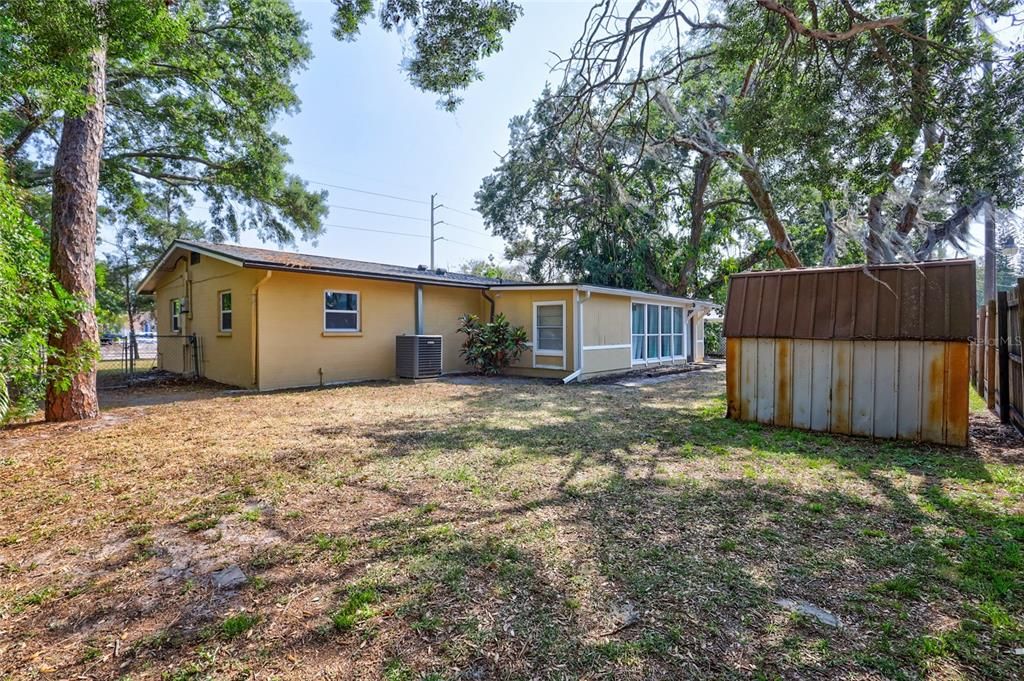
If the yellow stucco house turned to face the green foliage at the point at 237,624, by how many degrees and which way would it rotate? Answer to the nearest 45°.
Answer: approximately 135° to its left

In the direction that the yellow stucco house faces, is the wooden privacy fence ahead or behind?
behind

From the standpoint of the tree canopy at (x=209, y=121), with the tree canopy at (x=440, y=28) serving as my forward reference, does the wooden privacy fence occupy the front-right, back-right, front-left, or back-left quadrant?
front-left

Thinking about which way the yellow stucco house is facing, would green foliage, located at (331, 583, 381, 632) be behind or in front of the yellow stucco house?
behind

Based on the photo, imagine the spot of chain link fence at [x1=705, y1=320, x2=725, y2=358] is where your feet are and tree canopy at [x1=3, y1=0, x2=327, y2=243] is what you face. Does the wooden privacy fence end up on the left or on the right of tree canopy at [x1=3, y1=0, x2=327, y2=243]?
left

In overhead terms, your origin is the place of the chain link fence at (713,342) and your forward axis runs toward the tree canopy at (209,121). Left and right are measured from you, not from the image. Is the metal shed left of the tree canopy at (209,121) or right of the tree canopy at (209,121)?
left

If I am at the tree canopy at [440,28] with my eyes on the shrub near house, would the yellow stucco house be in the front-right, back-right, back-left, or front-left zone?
front-left

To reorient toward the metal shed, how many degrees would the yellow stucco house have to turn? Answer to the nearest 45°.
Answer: approximately 180°

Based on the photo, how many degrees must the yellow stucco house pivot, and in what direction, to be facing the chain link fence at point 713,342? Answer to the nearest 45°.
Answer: approximately 90° to its right

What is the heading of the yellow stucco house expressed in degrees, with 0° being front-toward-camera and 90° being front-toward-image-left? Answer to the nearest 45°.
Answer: approximately 135°
